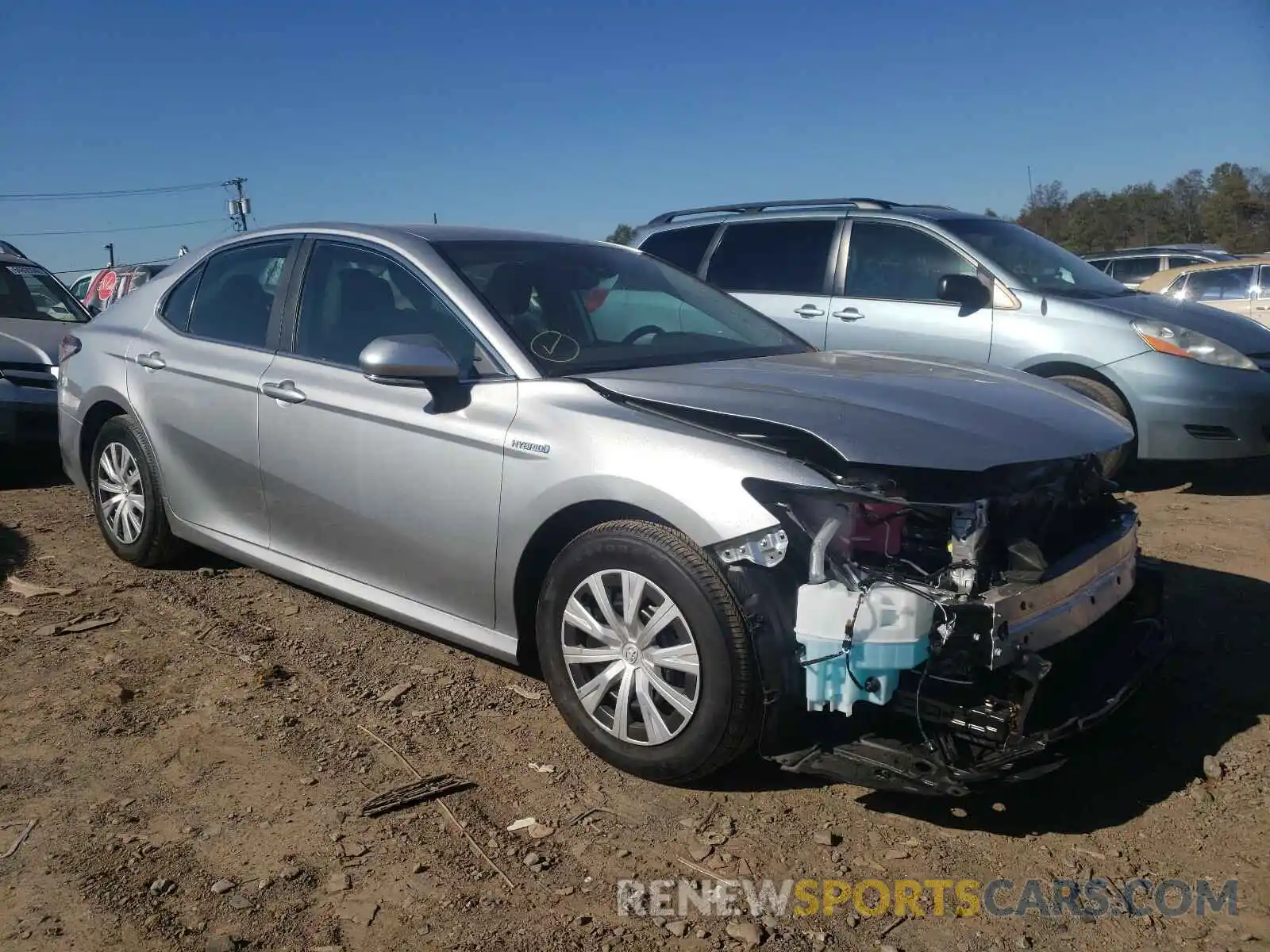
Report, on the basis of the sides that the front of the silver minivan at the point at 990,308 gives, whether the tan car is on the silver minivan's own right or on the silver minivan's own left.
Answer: on the silver minivan's own left

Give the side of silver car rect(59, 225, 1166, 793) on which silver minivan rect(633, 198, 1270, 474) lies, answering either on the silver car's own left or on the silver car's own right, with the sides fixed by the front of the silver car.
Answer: on the silver car's own left

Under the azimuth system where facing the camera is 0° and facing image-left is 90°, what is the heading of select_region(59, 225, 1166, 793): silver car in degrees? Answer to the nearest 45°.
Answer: approximately 315°

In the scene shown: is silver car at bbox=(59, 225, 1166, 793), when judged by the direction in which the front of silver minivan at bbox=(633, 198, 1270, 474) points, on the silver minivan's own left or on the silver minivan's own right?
on the silver minivan's own right
